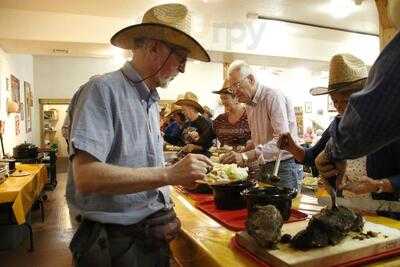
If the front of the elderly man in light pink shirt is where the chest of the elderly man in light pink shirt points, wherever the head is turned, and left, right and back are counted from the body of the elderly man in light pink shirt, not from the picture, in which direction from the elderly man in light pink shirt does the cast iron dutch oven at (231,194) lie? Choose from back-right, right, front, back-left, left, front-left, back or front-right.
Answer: front-left

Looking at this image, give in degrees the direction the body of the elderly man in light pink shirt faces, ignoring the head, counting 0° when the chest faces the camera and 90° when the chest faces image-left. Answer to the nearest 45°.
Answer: approximately 45°

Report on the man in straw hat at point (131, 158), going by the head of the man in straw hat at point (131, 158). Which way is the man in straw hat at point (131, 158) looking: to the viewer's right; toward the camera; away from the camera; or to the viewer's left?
to the viewer's right

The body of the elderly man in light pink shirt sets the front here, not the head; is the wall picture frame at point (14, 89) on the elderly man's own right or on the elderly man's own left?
on the elderly man's own right

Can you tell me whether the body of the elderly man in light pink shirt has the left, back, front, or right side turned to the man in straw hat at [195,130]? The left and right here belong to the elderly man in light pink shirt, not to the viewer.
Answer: right

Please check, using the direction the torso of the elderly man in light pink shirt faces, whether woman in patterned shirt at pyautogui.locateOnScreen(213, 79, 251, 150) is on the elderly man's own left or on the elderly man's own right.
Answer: on the elderly man's own right

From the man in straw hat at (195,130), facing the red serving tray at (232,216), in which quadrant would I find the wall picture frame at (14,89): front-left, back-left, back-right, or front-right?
back-right

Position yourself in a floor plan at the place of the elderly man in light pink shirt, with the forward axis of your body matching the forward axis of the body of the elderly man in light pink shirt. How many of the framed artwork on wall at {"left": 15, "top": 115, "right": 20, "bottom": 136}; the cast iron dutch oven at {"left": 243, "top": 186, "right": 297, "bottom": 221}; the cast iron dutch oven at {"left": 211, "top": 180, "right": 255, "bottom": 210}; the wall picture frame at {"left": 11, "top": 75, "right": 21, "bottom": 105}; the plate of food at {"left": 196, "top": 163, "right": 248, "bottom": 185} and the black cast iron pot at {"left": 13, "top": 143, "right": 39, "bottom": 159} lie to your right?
3

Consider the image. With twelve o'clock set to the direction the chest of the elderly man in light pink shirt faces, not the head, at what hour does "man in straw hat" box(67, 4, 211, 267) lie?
The man in straw hat is roughly at 11 o'clock from the elderly man in light pink shirt.

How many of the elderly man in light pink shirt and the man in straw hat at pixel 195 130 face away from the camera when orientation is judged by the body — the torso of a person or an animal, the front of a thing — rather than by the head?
0

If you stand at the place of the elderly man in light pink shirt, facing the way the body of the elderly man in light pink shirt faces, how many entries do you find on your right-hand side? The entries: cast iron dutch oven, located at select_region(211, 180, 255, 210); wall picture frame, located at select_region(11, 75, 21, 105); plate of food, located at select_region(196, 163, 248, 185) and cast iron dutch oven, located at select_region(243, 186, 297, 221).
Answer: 1

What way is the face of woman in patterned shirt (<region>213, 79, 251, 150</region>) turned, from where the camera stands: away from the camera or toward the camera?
toward the camera

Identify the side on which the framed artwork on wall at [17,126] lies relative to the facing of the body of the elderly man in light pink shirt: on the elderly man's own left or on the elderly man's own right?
on the elderly man's own right
